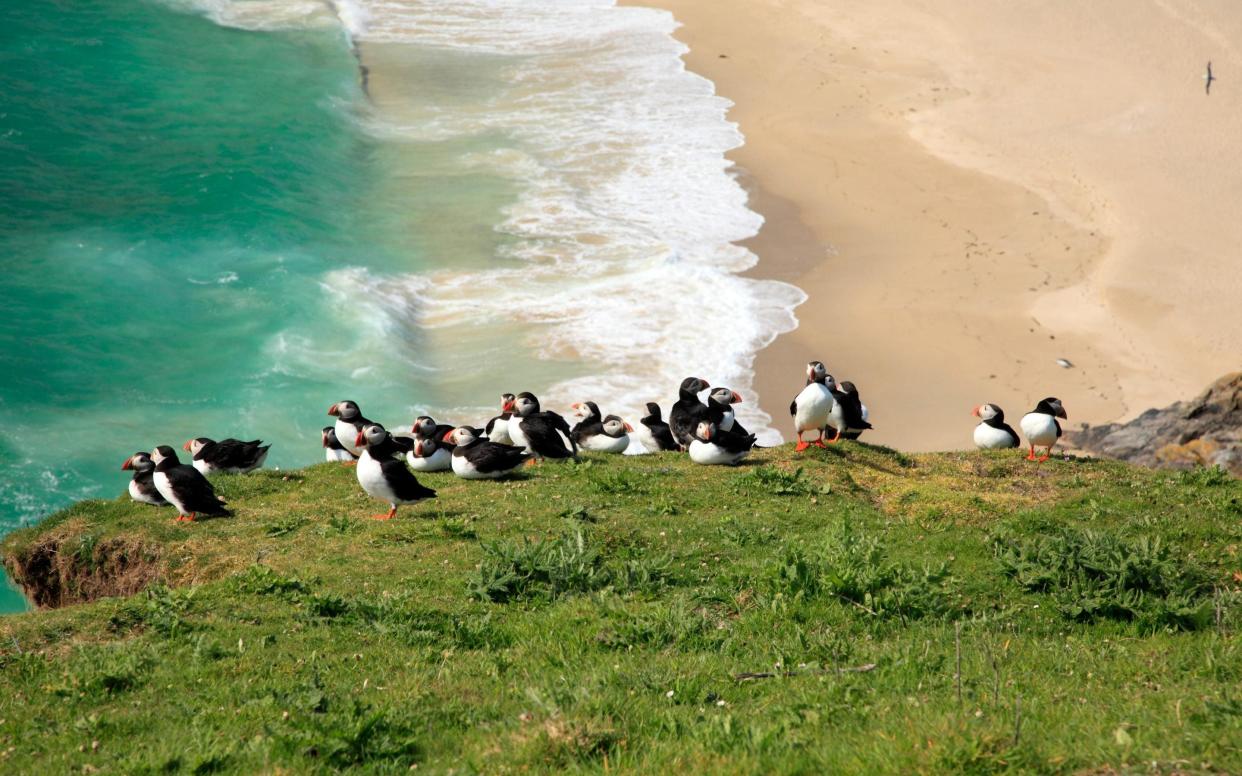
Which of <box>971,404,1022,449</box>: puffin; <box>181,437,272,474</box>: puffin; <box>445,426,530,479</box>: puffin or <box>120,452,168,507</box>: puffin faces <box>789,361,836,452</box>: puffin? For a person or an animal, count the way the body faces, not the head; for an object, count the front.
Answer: <box>971,404,1022,449</box>: puffin

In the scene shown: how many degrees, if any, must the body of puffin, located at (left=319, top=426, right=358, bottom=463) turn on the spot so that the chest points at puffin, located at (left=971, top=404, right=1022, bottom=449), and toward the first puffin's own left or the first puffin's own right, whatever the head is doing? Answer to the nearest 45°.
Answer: approximately 180°

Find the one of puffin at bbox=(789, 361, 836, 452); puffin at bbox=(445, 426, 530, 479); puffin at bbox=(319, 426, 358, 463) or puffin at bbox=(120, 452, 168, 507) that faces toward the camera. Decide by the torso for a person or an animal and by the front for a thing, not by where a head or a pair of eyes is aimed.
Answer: puffin at bbox=(789, 361, 836, 452)

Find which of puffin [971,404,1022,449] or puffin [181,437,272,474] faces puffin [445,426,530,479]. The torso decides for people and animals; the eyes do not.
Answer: puffin [971,404,1022,449]

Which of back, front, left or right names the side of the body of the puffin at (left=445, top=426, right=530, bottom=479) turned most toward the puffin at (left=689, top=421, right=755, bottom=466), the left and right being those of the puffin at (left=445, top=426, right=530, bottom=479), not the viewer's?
back

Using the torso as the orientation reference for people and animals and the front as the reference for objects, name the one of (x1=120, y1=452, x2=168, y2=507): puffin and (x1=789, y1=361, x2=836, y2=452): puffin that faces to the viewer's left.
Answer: (x1=120, y1=452, x2=168, y2=507): puffin

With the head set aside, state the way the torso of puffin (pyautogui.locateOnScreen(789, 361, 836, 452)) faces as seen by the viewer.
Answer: toward the camera

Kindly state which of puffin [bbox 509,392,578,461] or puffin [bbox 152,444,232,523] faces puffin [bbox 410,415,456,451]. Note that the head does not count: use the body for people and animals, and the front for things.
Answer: puffin [bbox 509,392,578,461]

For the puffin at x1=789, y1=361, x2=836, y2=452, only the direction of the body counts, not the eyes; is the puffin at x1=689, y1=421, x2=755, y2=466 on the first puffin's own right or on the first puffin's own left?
on the first puffin's own right

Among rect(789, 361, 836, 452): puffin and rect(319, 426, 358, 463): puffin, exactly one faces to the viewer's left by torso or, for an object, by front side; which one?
rect(319, 426, 358, 463): puffin

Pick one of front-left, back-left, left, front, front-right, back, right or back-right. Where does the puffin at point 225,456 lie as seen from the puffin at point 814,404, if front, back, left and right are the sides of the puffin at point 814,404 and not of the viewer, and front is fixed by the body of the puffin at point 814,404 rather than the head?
right

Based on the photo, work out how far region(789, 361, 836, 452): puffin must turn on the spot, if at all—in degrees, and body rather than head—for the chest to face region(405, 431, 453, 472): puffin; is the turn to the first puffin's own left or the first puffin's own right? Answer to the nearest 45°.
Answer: approximately 90° to the first puffin's own right

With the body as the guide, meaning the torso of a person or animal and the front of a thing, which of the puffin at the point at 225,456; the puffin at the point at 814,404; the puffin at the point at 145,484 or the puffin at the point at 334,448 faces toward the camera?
the puffin at the point at 814,404
